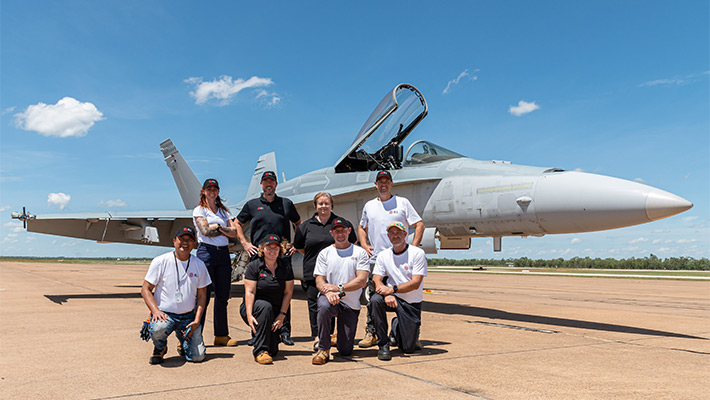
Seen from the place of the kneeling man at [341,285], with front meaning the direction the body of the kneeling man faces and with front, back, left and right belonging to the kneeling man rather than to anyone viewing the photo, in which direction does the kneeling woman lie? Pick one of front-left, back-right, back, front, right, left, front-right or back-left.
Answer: right

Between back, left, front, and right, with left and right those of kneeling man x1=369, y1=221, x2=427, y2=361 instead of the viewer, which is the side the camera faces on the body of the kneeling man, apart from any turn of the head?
front

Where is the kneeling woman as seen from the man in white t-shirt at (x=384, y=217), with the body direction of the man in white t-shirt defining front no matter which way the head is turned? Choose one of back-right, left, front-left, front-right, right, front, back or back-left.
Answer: front-right

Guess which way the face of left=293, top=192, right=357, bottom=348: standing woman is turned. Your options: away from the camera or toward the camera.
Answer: toward the camera

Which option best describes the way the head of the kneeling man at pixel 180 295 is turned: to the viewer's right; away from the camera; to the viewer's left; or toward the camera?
toward the camera

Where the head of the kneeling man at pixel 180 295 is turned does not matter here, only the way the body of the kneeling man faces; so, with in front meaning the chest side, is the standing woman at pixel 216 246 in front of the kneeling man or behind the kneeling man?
behind

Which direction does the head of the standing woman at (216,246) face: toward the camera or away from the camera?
toward the camera

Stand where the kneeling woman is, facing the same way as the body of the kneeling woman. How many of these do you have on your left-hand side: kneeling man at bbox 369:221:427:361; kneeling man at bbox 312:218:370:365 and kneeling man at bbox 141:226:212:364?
2

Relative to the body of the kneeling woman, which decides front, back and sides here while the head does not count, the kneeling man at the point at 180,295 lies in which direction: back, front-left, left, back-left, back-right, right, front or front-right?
right

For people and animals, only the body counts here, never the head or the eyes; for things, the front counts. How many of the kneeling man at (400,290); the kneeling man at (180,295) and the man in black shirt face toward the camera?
3

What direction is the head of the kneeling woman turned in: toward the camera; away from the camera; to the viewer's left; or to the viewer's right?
toward the camera

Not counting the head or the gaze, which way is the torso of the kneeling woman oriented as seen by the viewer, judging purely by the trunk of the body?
toward the camera

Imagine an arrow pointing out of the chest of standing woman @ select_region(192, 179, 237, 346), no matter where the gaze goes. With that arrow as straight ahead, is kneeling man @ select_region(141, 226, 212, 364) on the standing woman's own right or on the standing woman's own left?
on the standing woman's own right

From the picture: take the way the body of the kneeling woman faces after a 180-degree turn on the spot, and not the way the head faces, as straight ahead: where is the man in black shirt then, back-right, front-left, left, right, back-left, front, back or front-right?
front

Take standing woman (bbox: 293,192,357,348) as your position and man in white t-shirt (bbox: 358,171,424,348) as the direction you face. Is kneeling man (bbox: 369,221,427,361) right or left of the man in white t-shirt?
right

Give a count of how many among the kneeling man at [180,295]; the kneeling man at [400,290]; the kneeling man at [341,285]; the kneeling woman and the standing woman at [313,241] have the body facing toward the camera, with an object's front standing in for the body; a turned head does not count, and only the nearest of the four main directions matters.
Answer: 5

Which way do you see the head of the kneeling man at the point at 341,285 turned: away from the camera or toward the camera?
toward the camera
